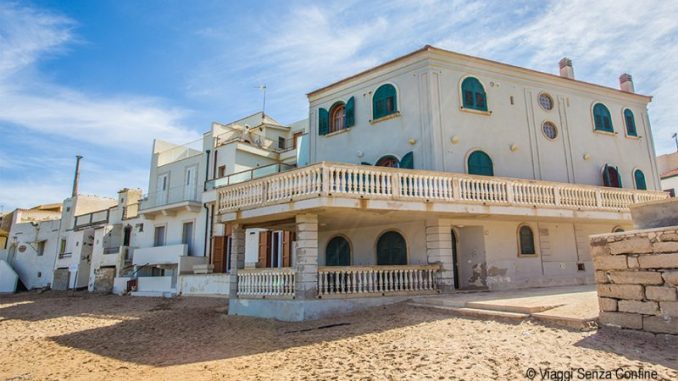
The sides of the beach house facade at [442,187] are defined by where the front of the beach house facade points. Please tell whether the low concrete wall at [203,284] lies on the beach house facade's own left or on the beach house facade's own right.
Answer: on the beach house facade's own right

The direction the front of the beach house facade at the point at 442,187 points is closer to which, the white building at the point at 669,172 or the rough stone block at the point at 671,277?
the rough stone block

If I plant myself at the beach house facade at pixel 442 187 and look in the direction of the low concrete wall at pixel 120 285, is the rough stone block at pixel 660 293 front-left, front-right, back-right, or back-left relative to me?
back-left
